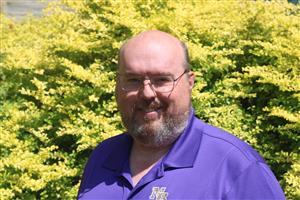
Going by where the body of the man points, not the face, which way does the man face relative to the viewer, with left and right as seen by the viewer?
facing the viewer and to the left of the viewer
